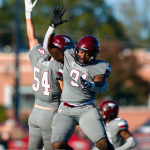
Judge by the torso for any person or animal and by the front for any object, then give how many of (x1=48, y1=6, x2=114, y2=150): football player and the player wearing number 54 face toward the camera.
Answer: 1

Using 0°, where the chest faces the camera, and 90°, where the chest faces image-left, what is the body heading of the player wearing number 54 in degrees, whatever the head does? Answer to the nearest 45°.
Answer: approximately 225°

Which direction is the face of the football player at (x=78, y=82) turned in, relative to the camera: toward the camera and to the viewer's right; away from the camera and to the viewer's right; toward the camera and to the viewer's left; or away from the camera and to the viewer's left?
toward the camera and to the viewer's left

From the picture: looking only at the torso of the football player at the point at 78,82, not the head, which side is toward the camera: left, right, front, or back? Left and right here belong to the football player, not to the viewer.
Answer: front
